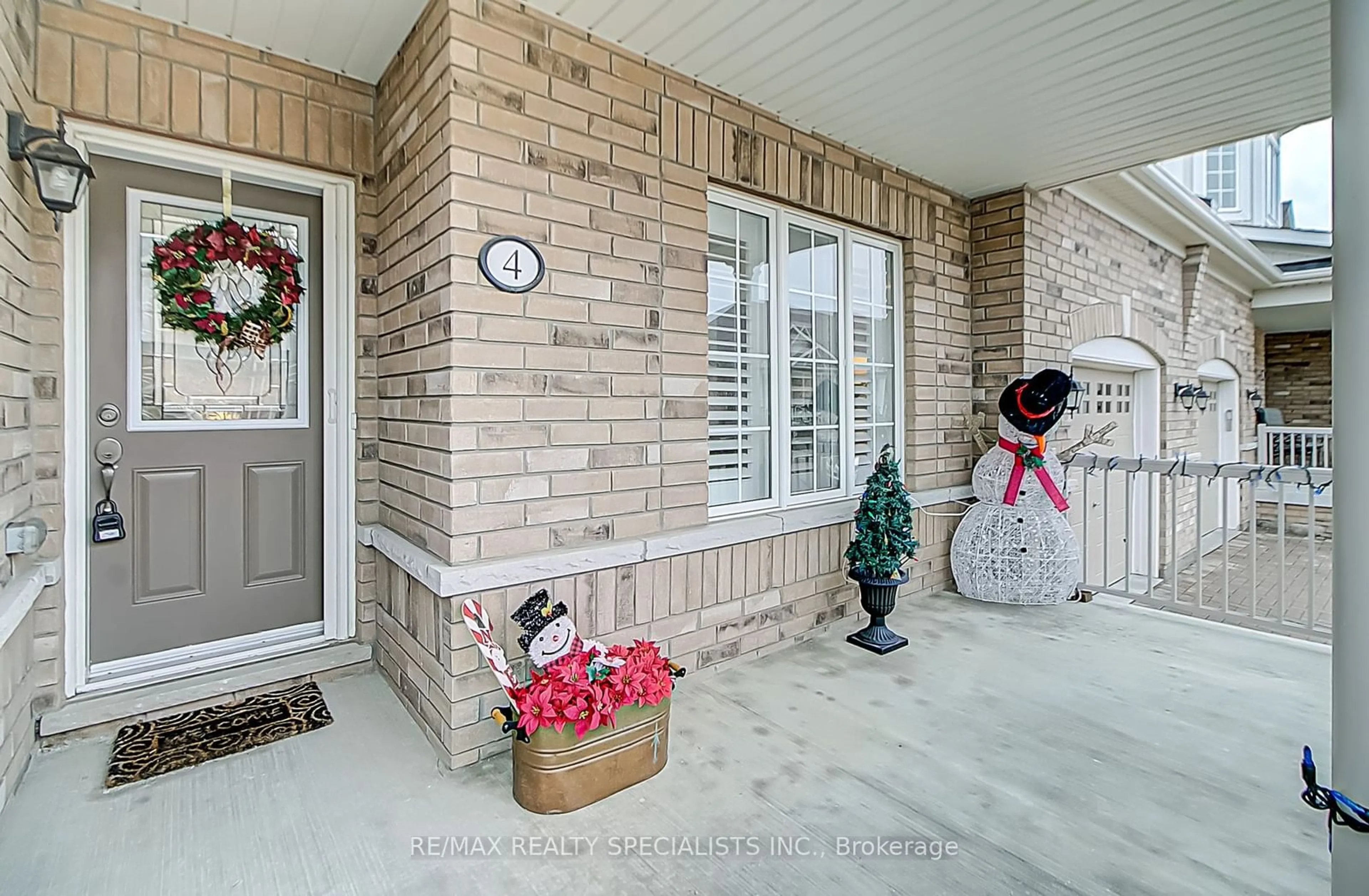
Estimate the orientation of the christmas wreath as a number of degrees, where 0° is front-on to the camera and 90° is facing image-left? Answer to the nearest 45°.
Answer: approximately 0°

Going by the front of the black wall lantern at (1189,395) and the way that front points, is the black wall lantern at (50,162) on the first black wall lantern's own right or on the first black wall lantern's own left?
on the first black wall lantern's own right

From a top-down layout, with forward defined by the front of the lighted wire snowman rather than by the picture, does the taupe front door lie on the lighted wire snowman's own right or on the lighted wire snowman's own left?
on the lighted wire snowman's own right

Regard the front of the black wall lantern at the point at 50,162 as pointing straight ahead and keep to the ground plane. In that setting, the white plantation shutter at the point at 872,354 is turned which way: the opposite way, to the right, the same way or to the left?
to the right

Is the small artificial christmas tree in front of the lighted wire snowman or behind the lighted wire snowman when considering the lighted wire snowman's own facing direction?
in front

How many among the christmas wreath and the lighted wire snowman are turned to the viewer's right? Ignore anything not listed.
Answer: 0

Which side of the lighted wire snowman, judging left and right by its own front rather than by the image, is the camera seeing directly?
front

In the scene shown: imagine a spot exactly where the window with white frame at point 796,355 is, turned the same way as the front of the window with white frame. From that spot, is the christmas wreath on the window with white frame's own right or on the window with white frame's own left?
on the window with white frame's own right

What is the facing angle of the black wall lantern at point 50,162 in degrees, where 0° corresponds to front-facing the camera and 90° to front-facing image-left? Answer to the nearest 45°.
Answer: approximately 270°
